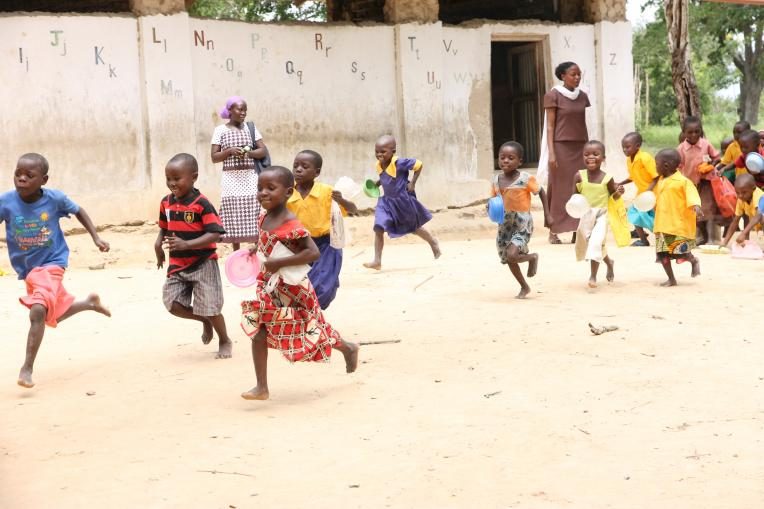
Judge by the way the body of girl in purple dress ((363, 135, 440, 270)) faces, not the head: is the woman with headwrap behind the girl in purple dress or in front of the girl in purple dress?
in front

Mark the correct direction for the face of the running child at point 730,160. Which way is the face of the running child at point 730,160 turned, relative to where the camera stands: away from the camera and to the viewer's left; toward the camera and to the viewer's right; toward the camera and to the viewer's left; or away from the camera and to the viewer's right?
toward the camera and to the viewer's left

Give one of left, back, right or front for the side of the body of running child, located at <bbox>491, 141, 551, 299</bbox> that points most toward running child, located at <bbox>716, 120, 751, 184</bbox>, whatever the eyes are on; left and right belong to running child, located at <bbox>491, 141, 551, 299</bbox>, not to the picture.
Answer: back

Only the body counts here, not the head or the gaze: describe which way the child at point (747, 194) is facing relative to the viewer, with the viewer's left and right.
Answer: facing the viewer and to the left of the viewer

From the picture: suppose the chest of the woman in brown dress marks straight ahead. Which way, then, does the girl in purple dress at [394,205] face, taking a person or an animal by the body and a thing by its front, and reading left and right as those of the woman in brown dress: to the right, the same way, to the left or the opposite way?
to the right

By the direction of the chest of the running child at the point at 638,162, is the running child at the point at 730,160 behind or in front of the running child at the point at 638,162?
behind

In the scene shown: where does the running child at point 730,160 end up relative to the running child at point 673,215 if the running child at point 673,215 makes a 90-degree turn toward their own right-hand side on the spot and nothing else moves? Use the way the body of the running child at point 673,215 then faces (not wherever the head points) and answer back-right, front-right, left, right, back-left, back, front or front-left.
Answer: front-right

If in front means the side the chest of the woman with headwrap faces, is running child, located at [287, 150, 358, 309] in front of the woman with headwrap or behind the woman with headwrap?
in front

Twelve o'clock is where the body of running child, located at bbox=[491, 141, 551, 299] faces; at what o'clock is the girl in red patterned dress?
The girl in red patterned dress is roughly at 11 o'clock from the running child.

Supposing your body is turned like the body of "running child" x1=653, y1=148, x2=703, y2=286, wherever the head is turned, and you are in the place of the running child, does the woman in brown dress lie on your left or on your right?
on your right

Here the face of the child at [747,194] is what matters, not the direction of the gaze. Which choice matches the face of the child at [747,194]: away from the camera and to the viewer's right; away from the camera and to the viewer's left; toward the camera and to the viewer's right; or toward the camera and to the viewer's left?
toward the camera and to the viewer's left

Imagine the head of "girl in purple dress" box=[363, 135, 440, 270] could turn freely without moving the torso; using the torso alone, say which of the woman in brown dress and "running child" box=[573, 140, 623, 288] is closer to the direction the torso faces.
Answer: the running child

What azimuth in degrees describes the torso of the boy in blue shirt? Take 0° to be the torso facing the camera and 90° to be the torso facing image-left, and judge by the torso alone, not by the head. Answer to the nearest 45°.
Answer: approximately 45°

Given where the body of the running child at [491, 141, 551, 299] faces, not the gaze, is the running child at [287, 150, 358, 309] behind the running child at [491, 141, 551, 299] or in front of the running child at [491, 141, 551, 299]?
in front

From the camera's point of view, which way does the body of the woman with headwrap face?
toward the camera

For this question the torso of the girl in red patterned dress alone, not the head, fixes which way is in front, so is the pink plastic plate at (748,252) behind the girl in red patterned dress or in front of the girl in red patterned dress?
behind
